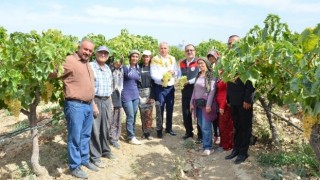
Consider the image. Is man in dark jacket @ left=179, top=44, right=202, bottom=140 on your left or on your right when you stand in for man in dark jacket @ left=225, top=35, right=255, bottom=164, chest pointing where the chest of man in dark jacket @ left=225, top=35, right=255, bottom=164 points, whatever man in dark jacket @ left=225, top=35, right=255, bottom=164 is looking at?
on your right

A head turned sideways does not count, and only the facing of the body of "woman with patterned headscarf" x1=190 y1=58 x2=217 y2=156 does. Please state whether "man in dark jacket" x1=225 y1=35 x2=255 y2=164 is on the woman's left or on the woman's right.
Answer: on the woman's left

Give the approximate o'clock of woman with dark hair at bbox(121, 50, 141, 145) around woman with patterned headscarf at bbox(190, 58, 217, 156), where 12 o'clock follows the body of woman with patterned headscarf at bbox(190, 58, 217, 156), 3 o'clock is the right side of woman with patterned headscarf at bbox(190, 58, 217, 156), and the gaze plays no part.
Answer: woman with dark hair at bbox(121, 50, 141, 145) is roughly at 2 o'clock from woman with patterned headscarf at bbox(190, 58, 217, 156).

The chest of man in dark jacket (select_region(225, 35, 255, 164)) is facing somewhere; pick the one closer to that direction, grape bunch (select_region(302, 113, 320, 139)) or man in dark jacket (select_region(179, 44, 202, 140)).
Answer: the grape bunch

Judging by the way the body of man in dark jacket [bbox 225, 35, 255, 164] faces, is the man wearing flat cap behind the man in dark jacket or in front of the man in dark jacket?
in front

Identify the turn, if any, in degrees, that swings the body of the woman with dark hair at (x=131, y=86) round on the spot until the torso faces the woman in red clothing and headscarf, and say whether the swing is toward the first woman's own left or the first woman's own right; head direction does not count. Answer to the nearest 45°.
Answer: approximately 45° to the first woman's own left

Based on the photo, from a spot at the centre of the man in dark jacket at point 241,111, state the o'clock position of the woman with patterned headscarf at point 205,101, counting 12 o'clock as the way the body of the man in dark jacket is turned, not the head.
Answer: The woman with patterned headscarf is roughly at 3 o'clock from the man in dark jacket.

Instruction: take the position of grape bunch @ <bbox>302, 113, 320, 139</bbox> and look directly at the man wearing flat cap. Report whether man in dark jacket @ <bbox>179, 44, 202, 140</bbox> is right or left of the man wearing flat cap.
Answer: right

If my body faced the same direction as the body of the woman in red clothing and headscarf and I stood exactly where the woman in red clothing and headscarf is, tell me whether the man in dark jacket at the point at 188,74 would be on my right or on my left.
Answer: on my right

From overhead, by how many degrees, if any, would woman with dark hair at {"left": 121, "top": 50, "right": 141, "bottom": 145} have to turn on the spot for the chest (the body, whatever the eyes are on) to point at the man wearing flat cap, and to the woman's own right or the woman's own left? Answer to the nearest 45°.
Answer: approximately 90° to the woman's own right

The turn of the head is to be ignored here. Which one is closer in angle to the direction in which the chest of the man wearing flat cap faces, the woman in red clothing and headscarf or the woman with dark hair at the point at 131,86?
the woman in red clothing and headscarf
